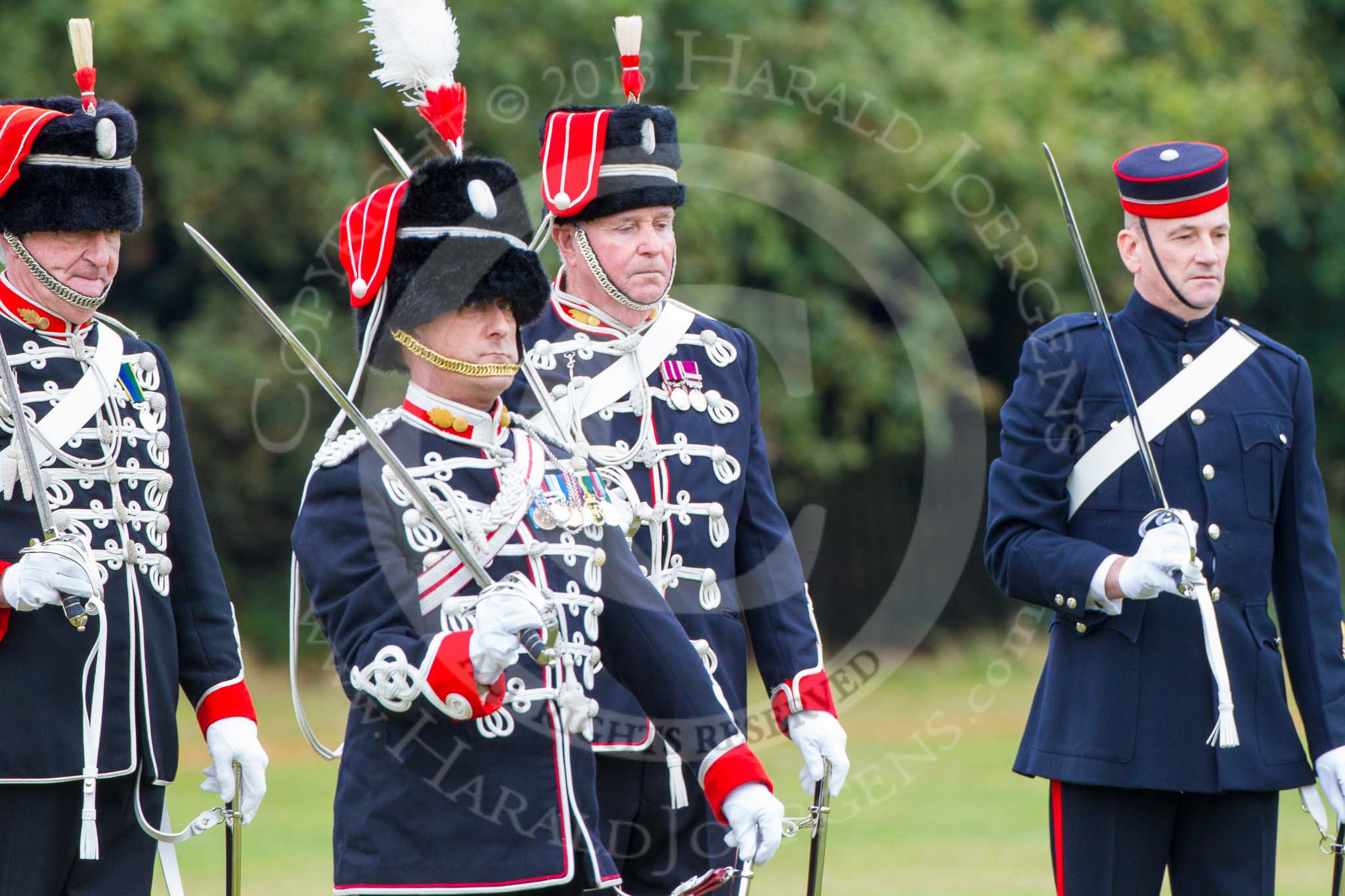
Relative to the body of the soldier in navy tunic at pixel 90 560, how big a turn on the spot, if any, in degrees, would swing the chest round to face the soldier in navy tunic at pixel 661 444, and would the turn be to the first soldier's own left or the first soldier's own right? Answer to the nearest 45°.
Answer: approximately 45° to the first soldier's own left

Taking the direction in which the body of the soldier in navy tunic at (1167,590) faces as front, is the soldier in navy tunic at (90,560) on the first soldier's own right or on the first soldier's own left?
on the first soldier's own right

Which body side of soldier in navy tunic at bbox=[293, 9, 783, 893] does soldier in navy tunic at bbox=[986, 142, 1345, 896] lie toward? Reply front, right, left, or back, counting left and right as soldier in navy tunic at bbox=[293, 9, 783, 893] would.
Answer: left

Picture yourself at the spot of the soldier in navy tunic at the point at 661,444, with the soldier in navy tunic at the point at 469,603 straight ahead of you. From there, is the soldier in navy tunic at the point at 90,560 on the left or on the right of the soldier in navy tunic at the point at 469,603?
right

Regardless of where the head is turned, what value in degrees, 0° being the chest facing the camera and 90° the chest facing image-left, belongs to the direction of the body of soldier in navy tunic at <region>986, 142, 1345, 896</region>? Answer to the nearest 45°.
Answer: approximately 315°

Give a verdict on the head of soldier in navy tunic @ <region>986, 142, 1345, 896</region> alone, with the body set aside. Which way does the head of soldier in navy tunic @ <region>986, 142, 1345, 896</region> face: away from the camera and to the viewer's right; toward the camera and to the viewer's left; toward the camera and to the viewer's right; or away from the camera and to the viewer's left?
toward the camera and to the viewer's right

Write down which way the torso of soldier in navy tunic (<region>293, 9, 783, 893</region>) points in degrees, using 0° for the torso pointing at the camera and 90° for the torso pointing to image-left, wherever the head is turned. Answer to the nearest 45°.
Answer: approximately 315°
